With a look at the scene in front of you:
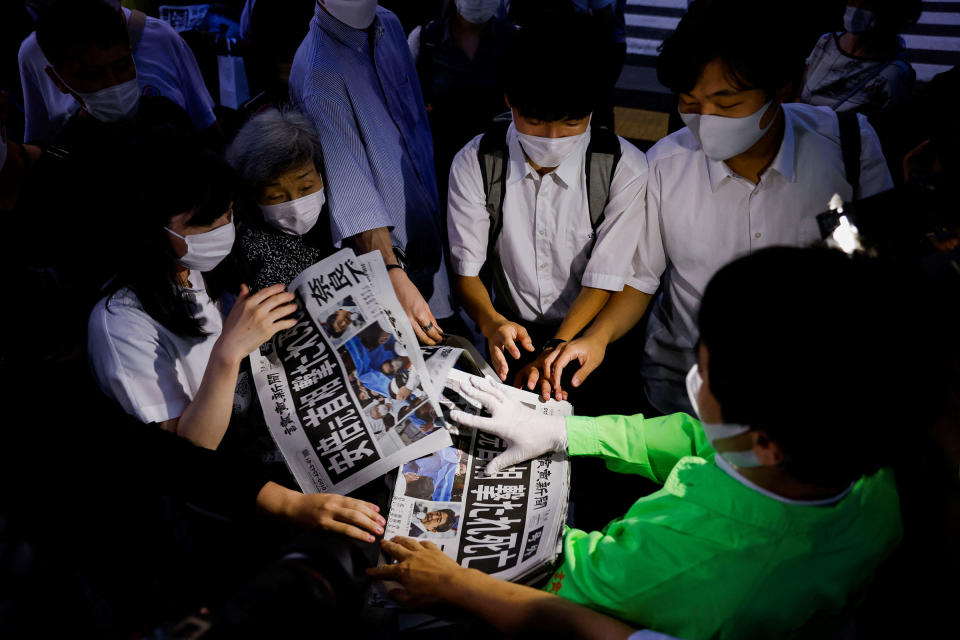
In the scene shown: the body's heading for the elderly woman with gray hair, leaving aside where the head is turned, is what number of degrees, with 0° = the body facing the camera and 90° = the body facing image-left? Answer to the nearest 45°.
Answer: approximately 315°
